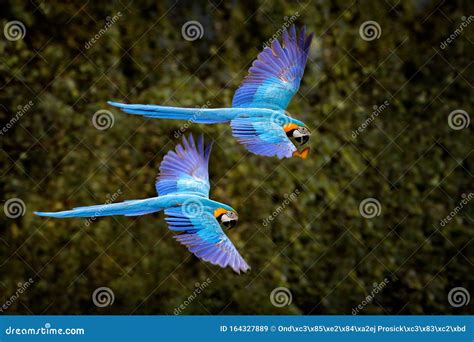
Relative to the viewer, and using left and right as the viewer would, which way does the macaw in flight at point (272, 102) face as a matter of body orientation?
facing to the right of the viewer

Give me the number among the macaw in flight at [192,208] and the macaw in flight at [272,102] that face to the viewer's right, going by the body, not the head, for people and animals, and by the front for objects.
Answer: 2

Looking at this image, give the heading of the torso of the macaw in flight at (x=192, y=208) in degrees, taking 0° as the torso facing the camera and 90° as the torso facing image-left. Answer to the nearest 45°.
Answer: approximately 270°

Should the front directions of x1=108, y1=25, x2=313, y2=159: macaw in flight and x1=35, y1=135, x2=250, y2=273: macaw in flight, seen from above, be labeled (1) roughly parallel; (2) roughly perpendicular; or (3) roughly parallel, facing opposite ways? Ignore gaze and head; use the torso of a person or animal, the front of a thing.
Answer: roughly parallel
